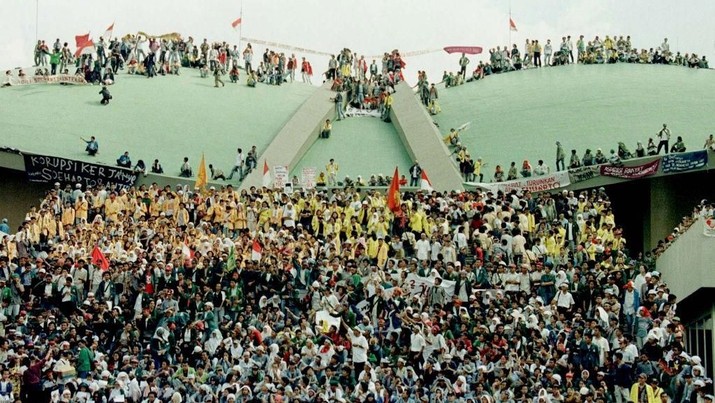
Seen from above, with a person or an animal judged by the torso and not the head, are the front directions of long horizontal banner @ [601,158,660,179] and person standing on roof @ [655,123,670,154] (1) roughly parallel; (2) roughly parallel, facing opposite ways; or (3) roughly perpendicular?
roughly parallel

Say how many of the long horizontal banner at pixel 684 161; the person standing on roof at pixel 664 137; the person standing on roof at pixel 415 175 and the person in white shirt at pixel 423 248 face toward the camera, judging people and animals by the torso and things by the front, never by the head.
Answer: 4

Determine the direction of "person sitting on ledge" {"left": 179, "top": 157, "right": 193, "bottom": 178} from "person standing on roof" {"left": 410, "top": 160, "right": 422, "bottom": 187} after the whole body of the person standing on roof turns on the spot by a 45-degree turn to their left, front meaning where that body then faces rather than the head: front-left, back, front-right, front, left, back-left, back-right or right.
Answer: back-right

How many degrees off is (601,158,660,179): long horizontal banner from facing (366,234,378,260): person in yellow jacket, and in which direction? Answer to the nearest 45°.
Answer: approximately 45° to its right

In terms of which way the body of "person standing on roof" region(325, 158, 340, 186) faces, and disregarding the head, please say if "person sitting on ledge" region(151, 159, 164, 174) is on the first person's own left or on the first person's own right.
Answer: on the first person's own right

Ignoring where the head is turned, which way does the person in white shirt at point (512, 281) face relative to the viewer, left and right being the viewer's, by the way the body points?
facing the viewer

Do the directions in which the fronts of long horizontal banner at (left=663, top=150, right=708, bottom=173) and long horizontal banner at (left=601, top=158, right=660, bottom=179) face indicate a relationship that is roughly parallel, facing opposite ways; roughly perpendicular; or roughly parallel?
roughly parallel

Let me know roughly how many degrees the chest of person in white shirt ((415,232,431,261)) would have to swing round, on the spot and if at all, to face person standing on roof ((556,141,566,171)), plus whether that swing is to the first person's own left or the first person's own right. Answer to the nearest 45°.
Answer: approximately 135° to the first person's own left

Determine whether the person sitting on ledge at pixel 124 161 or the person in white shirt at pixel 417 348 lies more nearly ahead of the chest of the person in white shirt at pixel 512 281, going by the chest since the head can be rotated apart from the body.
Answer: the person in white shirt

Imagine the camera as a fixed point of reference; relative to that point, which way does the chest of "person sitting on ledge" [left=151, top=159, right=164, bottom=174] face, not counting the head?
toward the camera

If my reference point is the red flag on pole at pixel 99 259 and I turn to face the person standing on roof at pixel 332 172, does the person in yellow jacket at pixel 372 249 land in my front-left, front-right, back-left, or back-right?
front-right

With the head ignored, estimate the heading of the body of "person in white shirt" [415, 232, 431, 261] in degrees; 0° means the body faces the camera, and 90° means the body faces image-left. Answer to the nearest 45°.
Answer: approximately 0°

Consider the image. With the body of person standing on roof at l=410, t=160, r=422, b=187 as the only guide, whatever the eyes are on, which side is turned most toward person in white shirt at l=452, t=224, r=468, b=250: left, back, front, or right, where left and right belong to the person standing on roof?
front

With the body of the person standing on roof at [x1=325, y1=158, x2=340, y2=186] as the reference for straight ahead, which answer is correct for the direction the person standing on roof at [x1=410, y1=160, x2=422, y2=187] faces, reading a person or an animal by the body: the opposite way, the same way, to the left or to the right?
the same way

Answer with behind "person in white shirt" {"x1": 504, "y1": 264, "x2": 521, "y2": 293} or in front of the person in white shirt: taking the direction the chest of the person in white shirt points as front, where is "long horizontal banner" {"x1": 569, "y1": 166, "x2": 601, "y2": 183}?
behind

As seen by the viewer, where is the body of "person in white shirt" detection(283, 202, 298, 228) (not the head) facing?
toward the camera

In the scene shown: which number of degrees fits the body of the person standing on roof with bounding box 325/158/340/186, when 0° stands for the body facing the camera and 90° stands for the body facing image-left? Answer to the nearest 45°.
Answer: approximately 0°
